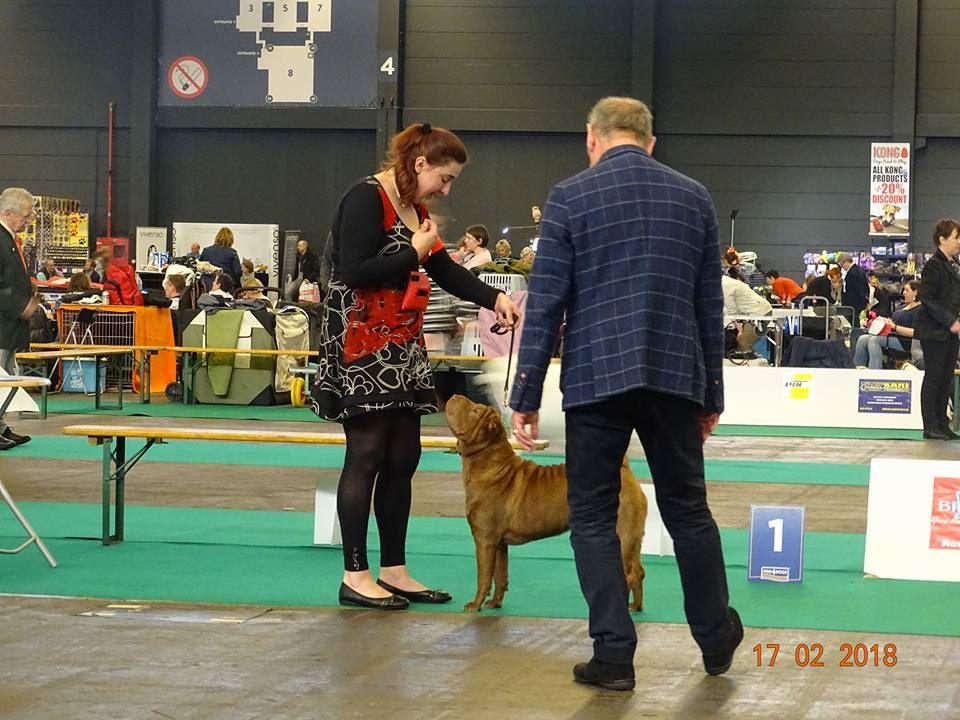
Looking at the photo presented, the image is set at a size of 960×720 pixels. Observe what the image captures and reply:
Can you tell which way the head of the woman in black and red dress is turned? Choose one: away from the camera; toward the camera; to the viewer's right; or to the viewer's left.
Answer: to the viewer's right

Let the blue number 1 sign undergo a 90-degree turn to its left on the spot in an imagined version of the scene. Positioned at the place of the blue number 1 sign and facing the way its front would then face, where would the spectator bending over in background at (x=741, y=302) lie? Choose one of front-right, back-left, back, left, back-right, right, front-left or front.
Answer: left

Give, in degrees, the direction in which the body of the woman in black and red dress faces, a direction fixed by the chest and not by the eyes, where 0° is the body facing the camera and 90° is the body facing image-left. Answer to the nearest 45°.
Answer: approximately 315°

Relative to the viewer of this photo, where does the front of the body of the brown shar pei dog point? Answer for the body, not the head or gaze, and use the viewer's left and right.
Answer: facing to the left of the viewer

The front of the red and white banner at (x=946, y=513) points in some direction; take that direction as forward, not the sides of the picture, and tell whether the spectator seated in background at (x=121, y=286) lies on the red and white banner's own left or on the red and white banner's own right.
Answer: on the red and white banner's own right

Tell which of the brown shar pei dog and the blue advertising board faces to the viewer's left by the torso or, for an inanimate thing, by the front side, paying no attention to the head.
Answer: the brown shar pei dog

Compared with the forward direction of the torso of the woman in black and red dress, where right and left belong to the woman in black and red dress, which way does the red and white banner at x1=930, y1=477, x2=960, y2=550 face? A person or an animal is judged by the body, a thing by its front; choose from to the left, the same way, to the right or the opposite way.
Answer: to the right
